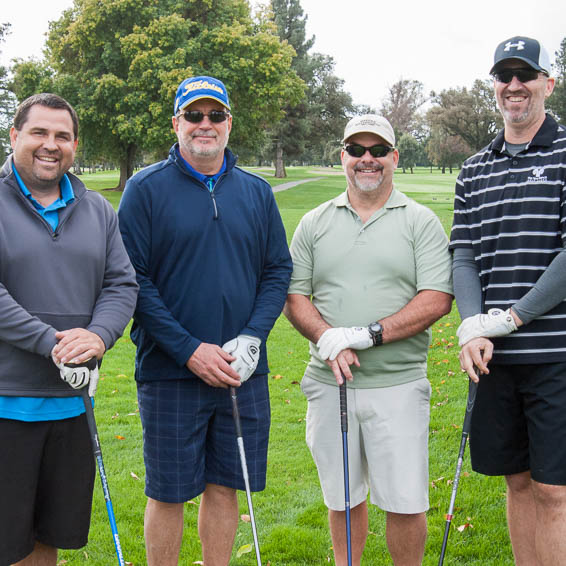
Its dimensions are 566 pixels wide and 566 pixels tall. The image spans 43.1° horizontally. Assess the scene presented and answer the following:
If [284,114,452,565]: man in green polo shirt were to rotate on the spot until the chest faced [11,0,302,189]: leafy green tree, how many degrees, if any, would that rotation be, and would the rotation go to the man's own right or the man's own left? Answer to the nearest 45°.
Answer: approximately 180°

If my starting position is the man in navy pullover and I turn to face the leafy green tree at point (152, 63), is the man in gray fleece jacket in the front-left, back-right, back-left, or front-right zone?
back-left

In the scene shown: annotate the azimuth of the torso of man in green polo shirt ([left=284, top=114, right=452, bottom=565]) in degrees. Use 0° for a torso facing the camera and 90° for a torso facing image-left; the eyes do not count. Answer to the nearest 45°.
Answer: approximately 0°

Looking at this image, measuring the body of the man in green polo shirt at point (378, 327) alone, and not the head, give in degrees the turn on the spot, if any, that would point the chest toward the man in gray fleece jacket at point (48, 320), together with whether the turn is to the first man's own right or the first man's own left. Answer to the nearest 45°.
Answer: approximately 45° to the first man's own right

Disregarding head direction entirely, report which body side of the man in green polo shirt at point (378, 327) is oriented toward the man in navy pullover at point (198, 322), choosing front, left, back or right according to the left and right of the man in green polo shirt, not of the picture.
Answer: right
